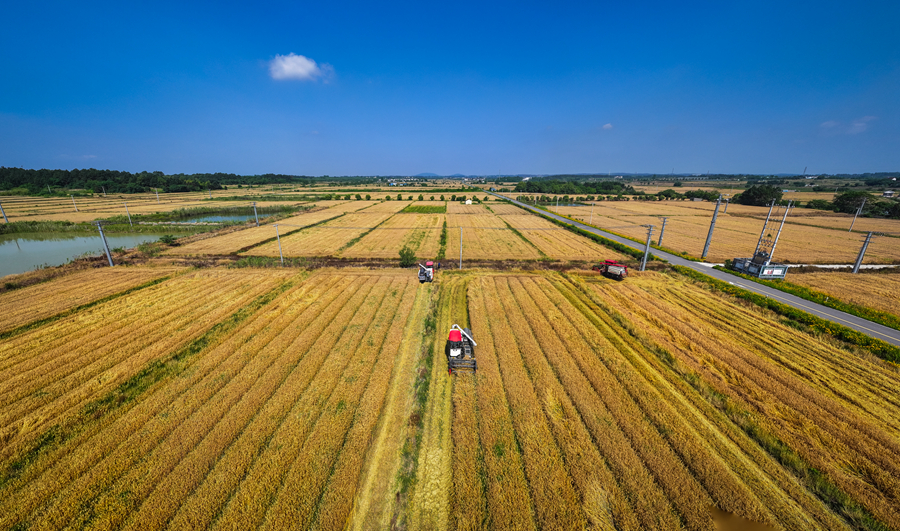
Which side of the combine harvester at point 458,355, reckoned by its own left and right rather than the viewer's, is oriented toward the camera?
front

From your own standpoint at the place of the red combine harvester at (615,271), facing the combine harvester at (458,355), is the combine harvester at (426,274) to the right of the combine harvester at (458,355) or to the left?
right

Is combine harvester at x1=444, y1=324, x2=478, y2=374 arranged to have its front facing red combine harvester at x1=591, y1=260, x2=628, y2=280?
no

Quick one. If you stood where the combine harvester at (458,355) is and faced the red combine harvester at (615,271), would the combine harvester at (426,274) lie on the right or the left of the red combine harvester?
left

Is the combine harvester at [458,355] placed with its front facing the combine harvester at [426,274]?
no
